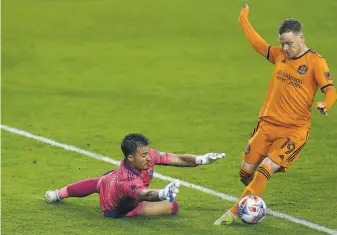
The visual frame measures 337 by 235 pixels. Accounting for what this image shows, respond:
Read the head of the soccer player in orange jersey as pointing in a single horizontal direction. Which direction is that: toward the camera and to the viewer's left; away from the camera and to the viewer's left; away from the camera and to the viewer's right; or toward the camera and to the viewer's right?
toward the camera and to the viewer's left

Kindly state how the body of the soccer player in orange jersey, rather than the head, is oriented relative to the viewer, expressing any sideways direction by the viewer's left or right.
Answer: facing the viewer and to the left of the viewer
